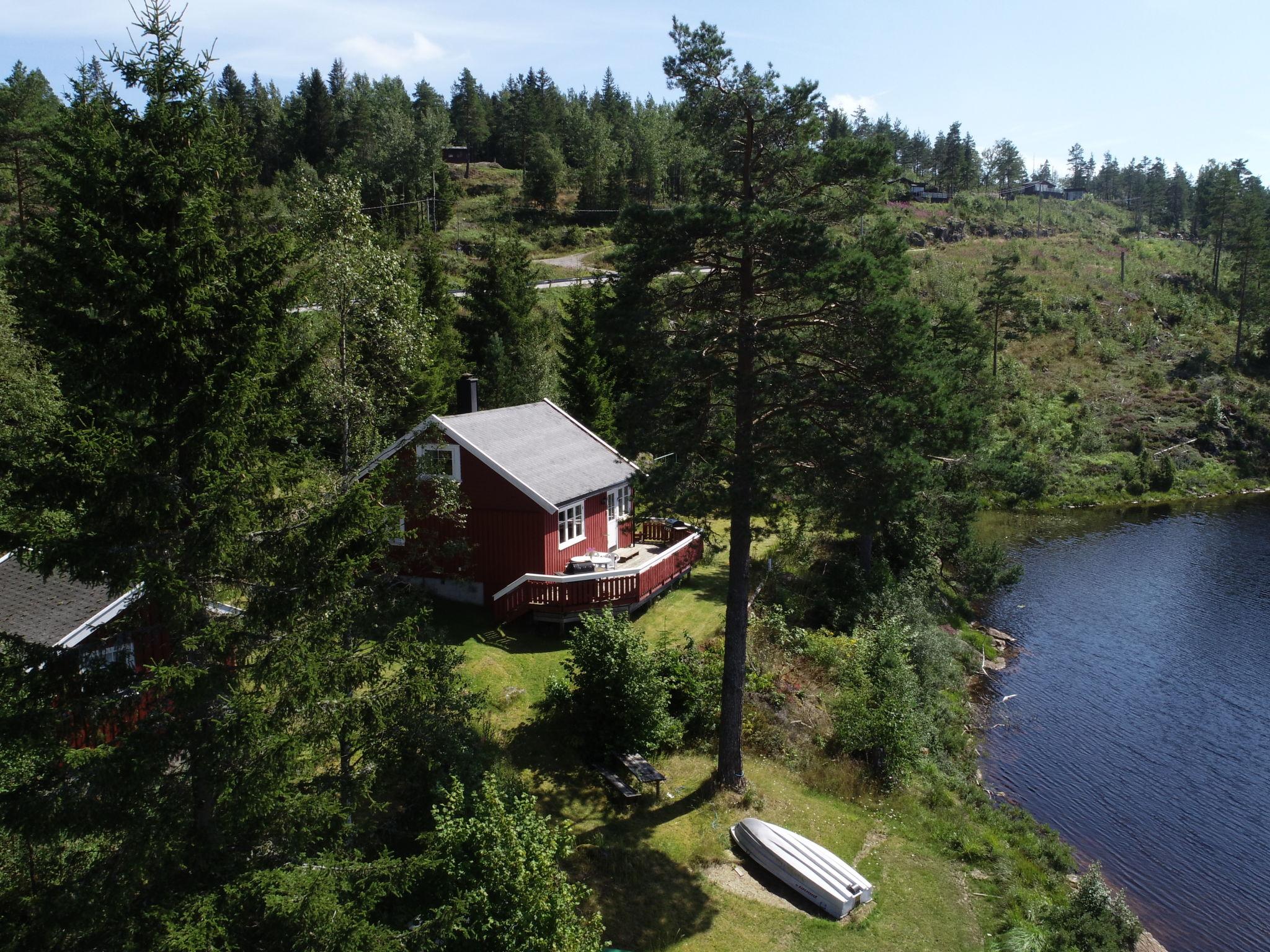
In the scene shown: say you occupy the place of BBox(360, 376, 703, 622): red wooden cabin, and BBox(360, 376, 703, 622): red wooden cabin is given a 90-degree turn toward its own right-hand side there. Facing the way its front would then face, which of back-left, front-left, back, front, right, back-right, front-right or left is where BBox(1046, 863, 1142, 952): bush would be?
left

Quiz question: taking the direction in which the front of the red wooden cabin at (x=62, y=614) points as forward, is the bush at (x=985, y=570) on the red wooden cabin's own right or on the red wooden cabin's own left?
on the red wooden cabin's own left

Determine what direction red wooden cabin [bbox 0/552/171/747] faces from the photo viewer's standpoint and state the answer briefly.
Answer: facing the viewer and to the right of the viewer

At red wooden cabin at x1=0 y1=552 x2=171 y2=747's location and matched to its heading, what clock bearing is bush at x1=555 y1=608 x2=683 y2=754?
The bush is roughly at 11 o'clock from the red wooden cabin.

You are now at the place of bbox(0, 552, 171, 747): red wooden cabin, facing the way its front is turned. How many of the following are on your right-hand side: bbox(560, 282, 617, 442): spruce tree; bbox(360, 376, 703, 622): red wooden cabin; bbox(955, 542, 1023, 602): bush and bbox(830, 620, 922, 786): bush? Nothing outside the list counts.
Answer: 0

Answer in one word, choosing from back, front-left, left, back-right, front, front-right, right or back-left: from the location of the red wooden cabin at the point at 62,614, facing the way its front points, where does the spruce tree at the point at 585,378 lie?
left

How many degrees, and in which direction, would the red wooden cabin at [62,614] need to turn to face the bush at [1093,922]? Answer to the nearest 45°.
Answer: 0° — it already faces it

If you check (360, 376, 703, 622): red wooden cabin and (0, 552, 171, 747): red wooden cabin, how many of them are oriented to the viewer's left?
0

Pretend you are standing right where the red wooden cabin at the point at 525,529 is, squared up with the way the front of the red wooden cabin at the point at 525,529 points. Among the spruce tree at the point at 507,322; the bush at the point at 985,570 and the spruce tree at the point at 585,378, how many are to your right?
0

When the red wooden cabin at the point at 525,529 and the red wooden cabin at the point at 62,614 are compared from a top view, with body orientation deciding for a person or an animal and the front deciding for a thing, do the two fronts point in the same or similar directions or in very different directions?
same or similar directions

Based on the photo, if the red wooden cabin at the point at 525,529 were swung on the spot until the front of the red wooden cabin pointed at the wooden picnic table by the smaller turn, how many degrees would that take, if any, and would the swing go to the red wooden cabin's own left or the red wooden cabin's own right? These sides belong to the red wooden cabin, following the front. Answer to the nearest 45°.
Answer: approximately 45° to the red wooden cabin's own right

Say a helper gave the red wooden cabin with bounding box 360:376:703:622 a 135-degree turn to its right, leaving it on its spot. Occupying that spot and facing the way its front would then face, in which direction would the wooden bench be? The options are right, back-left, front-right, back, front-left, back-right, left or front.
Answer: left

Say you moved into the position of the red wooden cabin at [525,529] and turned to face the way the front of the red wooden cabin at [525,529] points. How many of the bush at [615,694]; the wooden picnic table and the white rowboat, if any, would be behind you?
0
